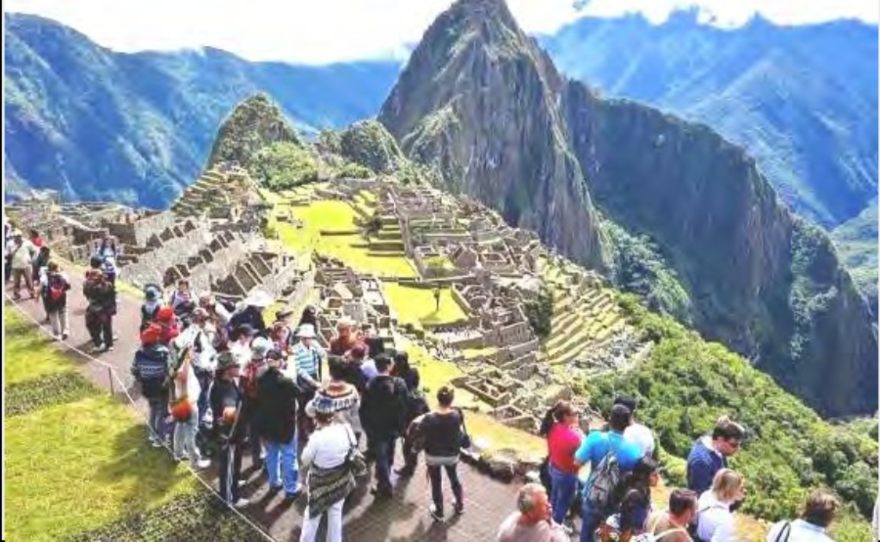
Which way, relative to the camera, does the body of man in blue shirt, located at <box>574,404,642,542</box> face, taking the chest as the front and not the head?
away from the camera

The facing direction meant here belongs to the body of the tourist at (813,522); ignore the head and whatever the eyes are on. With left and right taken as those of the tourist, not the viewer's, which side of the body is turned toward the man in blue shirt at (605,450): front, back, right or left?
left

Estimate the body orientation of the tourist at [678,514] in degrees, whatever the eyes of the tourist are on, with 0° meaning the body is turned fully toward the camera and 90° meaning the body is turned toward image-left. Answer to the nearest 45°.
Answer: approximately 225°

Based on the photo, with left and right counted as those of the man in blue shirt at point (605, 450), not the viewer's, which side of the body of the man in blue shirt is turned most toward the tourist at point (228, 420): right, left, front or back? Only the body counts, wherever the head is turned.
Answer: left
